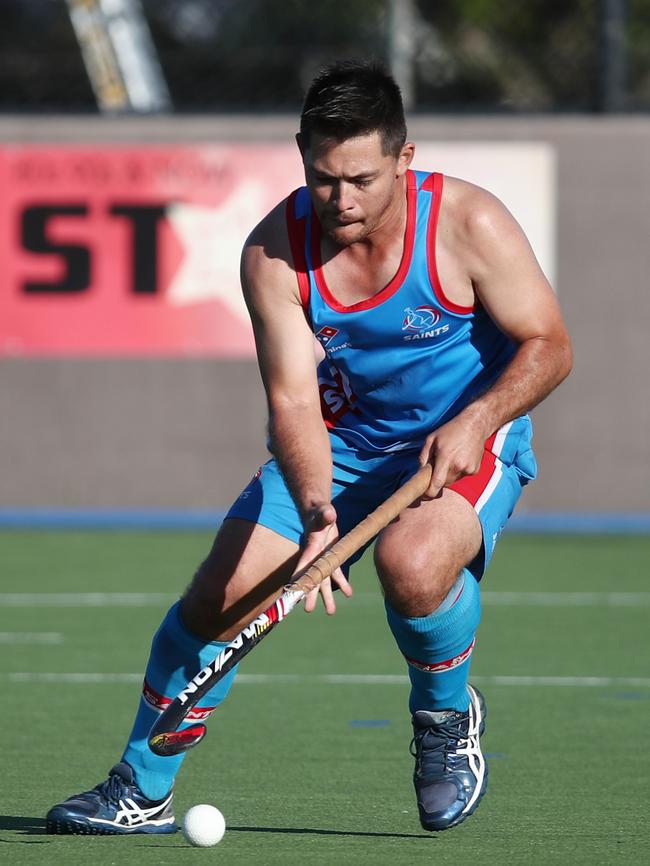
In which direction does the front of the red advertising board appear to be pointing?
toward the camera

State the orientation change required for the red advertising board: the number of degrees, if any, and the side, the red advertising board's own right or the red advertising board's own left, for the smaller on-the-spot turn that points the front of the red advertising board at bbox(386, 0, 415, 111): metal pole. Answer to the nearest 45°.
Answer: approximately 135° to the red advertising board's own left

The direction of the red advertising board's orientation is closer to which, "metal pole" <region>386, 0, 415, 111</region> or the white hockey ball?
the white hockey ball

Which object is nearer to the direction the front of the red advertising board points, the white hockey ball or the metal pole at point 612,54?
the white hockey ball

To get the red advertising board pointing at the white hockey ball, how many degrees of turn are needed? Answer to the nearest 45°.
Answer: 0° — it already faces it

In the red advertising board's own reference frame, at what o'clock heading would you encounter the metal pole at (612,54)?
The metal pole is roughly at 9 o'clock from the red advertising board.
